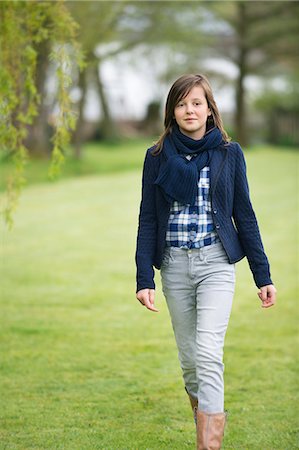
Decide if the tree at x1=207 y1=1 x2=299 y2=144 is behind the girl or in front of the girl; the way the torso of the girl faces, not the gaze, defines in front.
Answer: behind

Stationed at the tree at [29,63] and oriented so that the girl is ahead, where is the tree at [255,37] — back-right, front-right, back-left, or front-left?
back-left

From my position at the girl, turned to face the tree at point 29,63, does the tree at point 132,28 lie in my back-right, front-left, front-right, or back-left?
front-right

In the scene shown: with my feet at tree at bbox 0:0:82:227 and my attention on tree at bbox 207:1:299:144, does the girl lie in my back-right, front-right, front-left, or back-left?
back-right

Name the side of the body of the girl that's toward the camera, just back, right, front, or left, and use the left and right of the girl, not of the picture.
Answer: front

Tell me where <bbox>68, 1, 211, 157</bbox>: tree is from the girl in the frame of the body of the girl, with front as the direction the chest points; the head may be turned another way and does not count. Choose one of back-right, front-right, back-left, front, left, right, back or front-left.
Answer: back

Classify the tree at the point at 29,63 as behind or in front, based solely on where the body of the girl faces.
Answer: behind

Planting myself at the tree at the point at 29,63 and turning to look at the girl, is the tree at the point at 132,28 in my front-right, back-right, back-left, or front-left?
back-left
